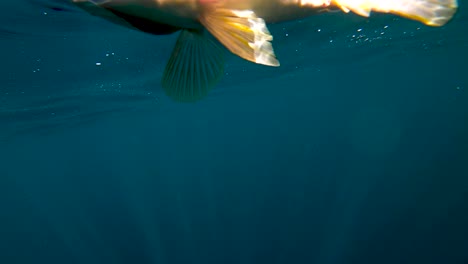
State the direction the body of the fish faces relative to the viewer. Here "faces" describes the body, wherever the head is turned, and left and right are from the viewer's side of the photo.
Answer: facing to the left of the viewer
